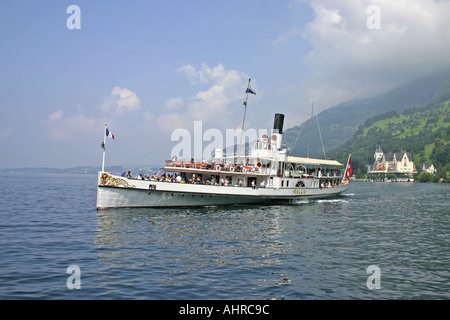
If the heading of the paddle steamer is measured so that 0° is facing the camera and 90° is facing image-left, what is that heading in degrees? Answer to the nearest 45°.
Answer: approximately 45°
